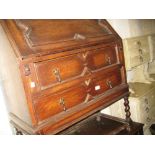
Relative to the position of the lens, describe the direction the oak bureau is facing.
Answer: facing the viewer and to the right of the viewer

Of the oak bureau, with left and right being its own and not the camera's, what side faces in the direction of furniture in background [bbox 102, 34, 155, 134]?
left
